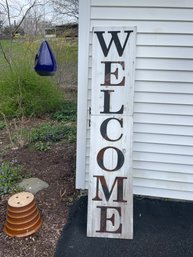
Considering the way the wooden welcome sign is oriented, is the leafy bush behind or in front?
behind

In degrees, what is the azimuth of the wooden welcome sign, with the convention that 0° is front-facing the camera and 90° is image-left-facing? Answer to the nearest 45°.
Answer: approximately 0°

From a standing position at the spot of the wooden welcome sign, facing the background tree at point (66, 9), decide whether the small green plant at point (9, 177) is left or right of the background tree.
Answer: left

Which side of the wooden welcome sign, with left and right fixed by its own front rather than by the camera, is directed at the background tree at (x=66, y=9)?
back

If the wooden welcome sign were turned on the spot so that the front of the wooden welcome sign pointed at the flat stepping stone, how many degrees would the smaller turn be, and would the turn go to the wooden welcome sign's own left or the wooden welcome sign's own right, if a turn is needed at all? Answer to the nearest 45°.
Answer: approximately 135° to the wooden welcome sign's own right

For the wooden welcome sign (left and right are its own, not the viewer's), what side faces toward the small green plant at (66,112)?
back

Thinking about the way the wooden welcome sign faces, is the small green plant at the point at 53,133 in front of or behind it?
behind

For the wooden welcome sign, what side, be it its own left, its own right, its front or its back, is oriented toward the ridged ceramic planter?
right

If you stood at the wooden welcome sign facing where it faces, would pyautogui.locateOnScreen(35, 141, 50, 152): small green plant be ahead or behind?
behind
